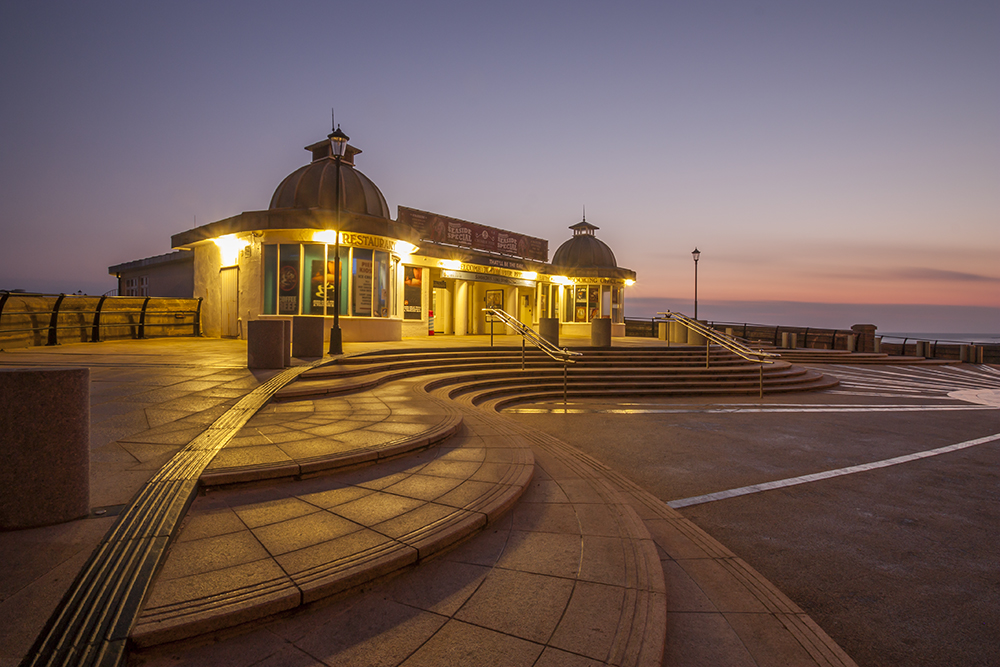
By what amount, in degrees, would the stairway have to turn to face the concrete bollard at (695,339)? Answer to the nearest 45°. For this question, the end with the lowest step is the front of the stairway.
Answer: approximately 90° to its left

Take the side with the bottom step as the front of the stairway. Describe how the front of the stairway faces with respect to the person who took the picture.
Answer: facing the viewer and to the right of the viewer

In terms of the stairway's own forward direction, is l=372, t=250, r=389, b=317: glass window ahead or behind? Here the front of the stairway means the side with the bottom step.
behind

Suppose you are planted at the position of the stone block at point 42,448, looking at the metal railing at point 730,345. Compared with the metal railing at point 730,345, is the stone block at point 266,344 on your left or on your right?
left

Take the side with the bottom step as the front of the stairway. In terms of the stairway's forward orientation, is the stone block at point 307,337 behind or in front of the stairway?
behind

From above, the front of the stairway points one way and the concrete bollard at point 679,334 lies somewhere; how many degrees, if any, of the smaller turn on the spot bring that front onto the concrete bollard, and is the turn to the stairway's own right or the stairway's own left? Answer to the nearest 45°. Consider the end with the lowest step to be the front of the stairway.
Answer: approximately 90° to the stairway's own left

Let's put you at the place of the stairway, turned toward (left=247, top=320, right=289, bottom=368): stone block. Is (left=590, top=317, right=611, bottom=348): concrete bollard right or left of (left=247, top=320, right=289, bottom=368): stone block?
right

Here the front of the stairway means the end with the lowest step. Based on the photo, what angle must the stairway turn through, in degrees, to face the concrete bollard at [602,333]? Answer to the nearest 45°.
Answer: approximately 135° to its left

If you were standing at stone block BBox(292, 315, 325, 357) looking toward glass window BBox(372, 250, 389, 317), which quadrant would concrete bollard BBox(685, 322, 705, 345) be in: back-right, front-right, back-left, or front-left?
front-right
